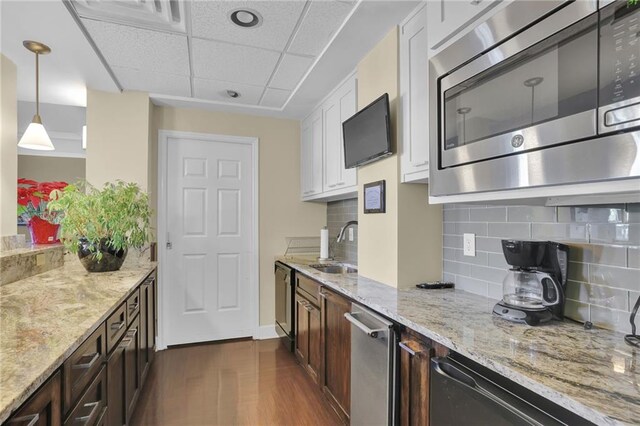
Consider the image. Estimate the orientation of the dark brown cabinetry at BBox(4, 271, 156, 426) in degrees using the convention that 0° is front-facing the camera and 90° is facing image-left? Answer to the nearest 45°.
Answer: approximately 270°

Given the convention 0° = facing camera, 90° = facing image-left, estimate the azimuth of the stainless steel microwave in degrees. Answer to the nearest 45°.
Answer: approximately 45°

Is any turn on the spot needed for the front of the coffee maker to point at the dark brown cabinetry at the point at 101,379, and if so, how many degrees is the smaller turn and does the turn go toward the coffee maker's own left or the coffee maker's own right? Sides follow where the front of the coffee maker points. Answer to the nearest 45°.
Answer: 0° — it already faces it

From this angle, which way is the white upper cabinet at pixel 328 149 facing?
to the viewer's left

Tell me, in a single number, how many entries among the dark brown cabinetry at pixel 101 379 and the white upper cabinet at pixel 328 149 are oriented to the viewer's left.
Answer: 1

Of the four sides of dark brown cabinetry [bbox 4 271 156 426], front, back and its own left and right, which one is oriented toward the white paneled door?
left

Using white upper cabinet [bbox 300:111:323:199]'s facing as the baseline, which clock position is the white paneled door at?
The white paneled door is roughly at 12 o'clock from the white upper cabinet.

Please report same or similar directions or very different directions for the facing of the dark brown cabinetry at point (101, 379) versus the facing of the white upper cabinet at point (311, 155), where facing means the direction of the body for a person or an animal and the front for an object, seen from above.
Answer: very different directions

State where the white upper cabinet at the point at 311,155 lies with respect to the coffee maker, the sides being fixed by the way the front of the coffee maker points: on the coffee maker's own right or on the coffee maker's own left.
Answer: on the coffee maker's own right

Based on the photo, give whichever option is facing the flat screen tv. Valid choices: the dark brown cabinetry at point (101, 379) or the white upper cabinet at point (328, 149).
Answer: the dark brown cabinetry

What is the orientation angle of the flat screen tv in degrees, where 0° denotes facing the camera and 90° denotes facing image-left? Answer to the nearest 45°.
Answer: approximately 45°

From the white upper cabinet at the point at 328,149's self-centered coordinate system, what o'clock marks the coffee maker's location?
The coffee maker is roughly at 8 o'clock from the white upper cabinet.
